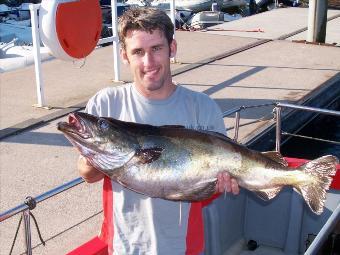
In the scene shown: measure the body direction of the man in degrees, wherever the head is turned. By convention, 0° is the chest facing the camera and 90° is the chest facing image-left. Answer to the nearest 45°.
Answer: approximately 0°

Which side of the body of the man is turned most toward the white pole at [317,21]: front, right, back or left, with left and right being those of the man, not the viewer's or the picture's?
back

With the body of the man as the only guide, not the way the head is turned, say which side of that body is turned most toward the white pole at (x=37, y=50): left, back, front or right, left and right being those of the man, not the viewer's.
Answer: back

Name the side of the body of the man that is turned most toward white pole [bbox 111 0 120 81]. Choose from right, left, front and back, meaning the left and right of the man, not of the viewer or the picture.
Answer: back

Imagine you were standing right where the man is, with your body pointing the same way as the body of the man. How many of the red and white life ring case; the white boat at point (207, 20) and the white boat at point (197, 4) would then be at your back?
3

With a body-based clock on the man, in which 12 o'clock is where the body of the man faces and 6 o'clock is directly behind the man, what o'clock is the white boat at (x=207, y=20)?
The white boat is roughly at 6 o'clock from the man.

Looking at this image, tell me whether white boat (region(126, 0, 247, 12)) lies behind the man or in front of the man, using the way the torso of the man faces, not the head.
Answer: behind

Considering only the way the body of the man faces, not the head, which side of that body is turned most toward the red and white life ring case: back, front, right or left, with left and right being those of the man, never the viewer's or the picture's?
back
